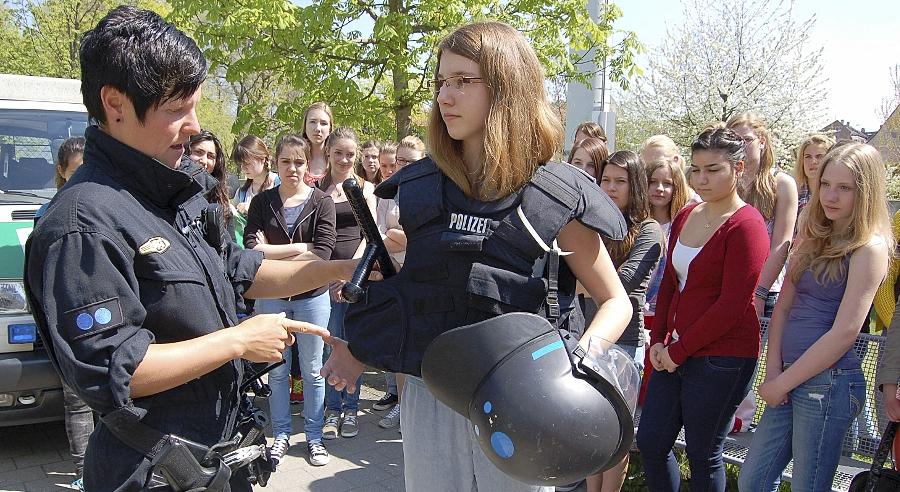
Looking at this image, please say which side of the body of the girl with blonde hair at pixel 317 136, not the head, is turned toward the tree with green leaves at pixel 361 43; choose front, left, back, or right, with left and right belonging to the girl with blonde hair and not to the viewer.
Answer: back

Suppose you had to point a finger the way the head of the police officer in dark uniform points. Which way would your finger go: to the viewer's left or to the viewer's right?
to the viewer's right

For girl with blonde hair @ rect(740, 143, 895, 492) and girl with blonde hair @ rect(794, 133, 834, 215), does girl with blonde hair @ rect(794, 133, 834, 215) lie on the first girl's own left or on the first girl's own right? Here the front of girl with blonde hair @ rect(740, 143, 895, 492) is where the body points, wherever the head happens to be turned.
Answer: on the first girl's own right

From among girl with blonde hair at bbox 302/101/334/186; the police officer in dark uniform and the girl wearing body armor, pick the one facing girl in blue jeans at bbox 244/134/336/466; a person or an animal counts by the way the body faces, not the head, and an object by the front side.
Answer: the girl with blonde hair

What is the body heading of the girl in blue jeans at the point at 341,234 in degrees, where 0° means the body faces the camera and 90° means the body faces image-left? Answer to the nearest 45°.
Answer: approximately 0°

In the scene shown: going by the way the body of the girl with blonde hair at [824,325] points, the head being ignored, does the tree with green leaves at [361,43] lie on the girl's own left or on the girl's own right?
on the girl's own right

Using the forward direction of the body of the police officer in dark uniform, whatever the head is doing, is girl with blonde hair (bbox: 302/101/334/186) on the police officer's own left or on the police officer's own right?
on the police officer's own left

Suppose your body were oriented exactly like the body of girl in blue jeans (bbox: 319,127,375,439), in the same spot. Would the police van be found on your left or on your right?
on your right

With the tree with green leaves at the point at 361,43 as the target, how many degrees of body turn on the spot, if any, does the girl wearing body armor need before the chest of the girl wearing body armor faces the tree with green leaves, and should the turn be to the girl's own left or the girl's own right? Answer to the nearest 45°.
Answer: approximately 135° to the girl's own right

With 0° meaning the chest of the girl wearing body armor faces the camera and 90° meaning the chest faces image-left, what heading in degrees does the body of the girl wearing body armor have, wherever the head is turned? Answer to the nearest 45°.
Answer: approximately 45°

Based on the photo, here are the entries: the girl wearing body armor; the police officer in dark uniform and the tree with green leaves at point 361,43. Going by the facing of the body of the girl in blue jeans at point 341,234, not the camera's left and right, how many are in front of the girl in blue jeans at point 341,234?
2
